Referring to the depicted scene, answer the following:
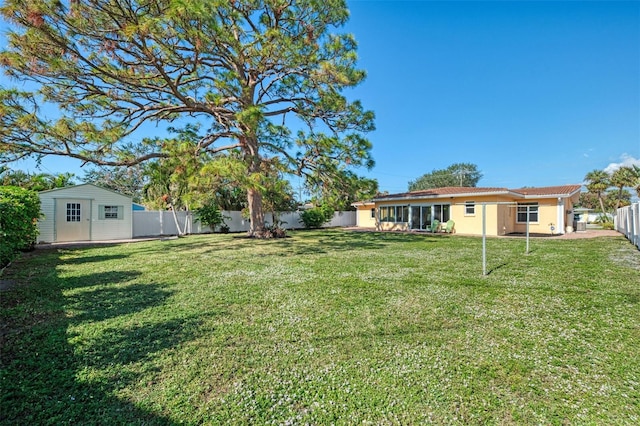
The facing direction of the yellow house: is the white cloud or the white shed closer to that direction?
the white cloud

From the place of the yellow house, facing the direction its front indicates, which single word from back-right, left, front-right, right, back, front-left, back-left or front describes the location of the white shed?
back-left

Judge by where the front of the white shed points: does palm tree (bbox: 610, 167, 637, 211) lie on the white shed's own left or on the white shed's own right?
on the white shed's own left

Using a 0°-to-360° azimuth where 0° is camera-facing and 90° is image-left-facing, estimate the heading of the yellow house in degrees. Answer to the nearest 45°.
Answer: approximately 180°

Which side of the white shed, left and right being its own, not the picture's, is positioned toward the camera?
front

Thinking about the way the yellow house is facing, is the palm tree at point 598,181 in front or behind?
in front

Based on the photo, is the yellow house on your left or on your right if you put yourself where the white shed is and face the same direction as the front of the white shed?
on your left

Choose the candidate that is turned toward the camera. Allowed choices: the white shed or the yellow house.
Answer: the white shed

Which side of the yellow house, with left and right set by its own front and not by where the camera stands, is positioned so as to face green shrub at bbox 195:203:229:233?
left
